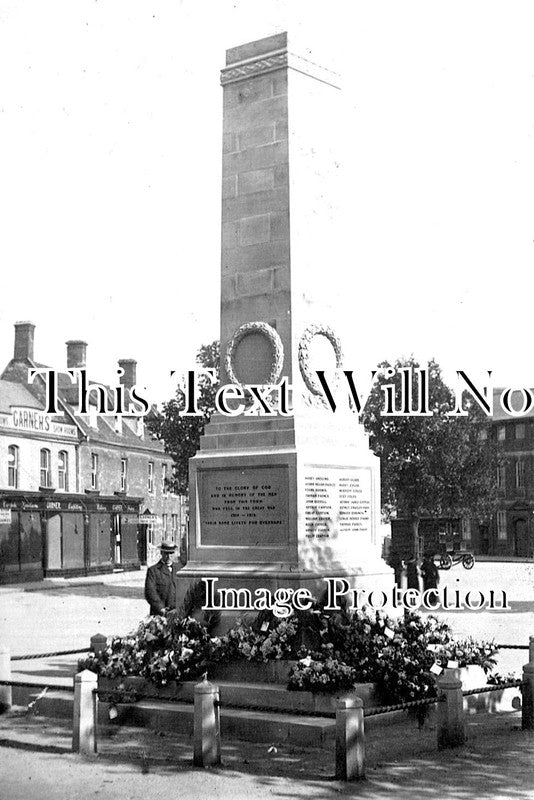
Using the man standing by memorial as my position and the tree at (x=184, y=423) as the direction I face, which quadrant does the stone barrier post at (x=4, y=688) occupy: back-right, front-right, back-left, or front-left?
back-left

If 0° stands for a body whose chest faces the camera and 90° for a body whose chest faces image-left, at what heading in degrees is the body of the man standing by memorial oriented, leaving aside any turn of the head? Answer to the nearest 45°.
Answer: approximately 315°

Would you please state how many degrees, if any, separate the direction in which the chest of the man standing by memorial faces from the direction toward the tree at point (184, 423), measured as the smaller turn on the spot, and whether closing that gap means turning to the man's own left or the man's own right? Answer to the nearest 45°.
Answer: approximately 135° to the man's own left

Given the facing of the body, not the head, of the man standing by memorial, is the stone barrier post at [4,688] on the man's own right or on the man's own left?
on the man's own right

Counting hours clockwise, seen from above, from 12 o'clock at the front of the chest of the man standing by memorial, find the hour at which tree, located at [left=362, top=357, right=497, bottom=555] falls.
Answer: The tree is roughly at 8 o'clock from the man standing by memorial.

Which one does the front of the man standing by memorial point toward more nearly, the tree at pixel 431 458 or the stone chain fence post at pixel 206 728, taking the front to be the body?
the stone chain fence post

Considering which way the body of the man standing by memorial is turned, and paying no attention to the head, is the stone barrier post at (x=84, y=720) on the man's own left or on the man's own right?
on the man's own right

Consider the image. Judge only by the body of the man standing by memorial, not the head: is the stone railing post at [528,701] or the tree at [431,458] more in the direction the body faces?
the stone railing post

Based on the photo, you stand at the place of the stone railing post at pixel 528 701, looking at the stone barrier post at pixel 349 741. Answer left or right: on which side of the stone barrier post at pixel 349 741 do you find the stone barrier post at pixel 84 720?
right

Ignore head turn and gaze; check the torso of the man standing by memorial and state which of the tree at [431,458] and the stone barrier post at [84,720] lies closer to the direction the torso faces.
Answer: the stone barrier post
